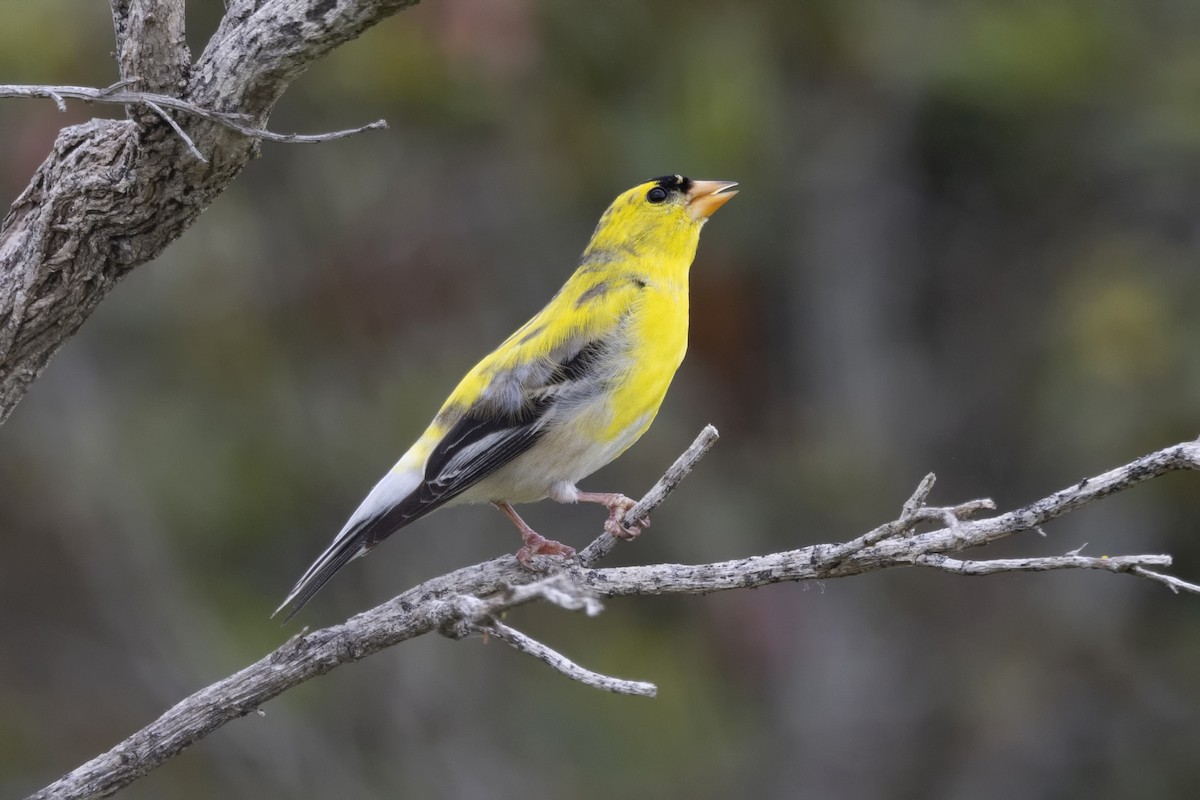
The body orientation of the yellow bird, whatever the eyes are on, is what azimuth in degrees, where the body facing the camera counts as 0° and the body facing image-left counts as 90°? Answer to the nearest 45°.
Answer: approximately 270°

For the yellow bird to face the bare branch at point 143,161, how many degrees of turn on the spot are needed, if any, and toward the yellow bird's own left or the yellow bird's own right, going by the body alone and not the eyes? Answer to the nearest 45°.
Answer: approximately 135° to the yellow bird's own right
